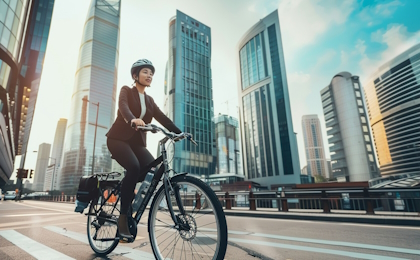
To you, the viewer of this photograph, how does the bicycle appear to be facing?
facing the viewer and to the right of the viewer

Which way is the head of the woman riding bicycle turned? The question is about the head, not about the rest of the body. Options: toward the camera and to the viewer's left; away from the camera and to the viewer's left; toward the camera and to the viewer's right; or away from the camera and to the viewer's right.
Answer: toward the camera and to the viewer's right
